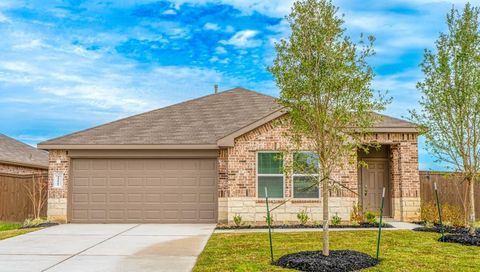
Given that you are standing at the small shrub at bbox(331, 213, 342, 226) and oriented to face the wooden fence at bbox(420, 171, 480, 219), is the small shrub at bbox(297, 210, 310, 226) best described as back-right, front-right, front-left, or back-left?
back-left

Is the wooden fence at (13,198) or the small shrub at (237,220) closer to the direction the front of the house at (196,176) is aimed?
the small shrub

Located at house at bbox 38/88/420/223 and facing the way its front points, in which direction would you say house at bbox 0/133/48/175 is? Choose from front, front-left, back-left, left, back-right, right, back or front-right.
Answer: back-right

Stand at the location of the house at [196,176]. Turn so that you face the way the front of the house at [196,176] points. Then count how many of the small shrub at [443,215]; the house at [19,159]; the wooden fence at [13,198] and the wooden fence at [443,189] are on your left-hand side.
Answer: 2

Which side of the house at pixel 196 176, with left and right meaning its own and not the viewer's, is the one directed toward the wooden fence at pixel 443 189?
left

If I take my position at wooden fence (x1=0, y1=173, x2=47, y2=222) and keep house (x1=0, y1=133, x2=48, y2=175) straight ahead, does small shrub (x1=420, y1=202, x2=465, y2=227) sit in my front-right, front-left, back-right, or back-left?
back-right

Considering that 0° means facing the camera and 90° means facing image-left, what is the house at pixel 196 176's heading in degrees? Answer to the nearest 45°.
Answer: approximately 0°

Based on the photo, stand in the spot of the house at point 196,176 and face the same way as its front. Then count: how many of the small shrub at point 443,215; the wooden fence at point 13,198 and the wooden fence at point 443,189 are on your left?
2

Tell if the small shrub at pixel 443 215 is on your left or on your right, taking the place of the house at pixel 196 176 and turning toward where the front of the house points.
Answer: on your left

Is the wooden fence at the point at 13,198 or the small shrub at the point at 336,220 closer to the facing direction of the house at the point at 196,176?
the small shrub
